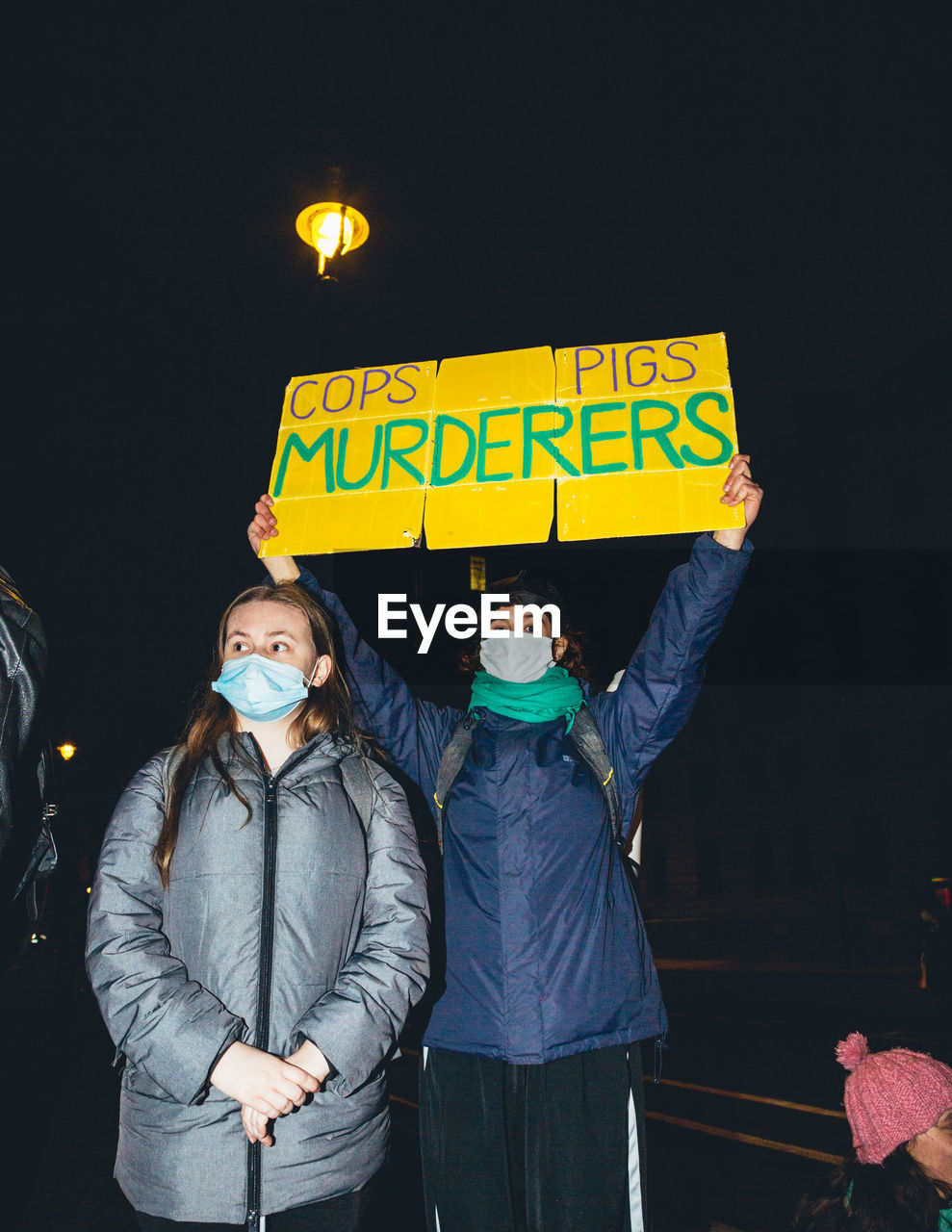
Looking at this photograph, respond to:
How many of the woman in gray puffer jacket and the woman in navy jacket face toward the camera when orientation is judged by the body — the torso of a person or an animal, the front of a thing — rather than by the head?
2

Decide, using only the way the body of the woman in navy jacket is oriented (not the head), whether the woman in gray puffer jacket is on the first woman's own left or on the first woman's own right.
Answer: on the first woman's own right

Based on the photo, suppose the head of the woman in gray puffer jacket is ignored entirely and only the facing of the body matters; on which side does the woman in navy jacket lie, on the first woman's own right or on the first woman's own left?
on the first woman's own left

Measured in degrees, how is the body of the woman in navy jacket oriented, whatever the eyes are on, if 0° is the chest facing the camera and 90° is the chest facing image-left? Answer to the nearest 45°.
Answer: approximately 0°

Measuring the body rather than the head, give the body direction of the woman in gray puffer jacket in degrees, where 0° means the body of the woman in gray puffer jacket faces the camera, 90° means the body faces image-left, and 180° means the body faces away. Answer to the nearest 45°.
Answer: approximately 0°
